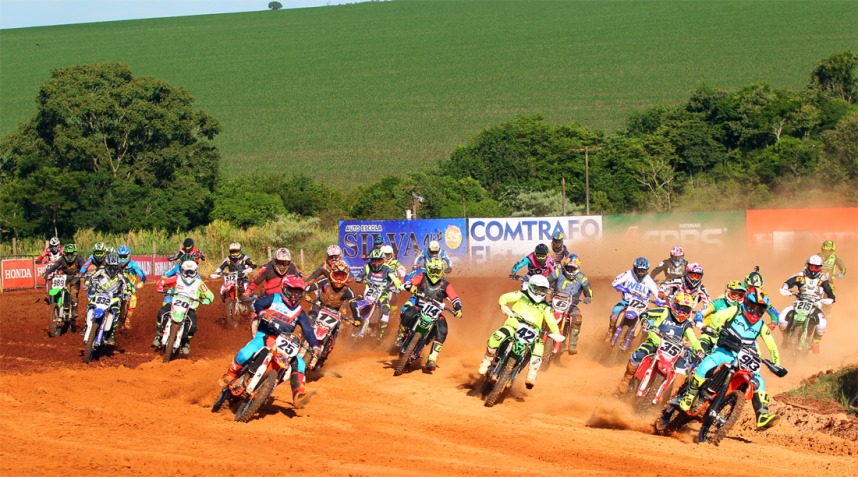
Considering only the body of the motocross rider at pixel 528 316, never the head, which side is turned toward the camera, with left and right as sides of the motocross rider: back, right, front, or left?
front

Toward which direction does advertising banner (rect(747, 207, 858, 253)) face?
toward the camera

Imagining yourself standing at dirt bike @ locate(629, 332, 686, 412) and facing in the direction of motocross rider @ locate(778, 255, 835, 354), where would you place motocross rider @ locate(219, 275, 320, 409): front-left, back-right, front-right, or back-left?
back-left

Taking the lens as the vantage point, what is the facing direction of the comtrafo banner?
facing the viewer

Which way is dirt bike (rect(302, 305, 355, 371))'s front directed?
toward the camera

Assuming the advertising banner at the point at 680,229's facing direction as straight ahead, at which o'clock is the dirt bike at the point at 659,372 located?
The dirt bike is roughly at 12 o'clock from the advertising banner.

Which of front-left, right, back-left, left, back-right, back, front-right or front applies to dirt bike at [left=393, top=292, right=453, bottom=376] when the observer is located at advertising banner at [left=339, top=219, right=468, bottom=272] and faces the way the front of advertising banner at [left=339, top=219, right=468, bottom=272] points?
front

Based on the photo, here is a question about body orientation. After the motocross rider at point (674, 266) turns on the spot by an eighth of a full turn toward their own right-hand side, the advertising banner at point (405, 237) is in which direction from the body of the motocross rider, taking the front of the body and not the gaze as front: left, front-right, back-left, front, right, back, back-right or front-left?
right

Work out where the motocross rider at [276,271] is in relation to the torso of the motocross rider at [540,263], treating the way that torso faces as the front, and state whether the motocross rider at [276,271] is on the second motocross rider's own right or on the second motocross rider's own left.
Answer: on the second motocross rider's own right

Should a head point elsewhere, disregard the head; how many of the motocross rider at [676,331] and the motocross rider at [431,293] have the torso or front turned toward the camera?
2

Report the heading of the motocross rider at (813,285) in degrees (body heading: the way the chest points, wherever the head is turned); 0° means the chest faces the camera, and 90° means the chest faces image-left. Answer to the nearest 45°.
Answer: approximately 0°

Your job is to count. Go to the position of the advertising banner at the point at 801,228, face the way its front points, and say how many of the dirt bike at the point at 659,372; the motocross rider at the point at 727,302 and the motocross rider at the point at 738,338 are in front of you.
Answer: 3

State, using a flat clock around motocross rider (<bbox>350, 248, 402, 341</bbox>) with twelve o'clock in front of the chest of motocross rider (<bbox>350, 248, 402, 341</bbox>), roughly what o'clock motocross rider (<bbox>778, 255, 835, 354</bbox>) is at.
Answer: motocross rider (<bbox>778, 255, 835, 354</bbox>) is roughly at 9 o'clock from motocross rider (<bbox>350, 248, 402, 341</bbox>).

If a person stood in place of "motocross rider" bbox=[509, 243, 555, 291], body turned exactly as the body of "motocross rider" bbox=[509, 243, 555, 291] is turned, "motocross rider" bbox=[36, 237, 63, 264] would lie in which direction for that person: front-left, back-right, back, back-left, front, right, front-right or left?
right
